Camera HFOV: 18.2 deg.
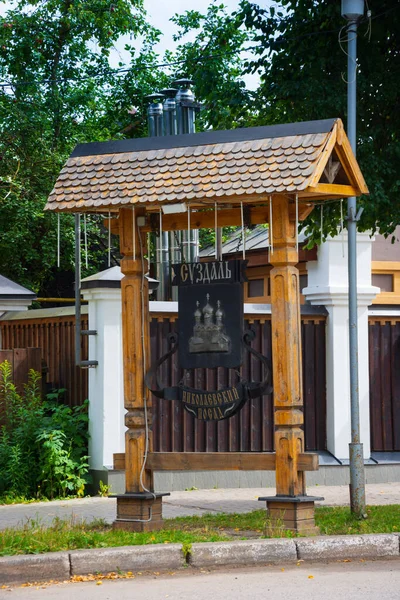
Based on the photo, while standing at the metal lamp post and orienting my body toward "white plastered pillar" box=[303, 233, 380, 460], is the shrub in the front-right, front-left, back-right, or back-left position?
front-left

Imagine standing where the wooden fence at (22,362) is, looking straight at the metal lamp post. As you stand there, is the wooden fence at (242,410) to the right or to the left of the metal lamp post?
left

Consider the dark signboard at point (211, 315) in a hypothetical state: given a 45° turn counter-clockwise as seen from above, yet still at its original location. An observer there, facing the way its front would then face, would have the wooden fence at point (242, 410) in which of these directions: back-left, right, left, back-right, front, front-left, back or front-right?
back-left

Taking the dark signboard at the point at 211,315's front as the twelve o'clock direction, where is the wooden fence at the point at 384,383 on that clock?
The wooden fence is roughly at 7 o'clock from the dark signboard.

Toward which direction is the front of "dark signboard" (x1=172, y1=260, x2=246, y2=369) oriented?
toward the camera

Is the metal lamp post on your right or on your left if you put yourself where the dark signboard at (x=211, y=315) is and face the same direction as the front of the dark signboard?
on your left

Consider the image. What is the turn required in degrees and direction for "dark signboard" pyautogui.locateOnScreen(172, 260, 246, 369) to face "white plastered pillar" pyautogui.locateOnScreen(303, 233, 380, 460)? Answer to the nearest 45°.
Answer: approximately 180°

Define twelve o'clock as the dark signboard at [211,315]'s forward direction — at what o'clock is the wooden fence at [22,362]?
The wooden fence is roughly at 5 o'clock from the dark signboard.

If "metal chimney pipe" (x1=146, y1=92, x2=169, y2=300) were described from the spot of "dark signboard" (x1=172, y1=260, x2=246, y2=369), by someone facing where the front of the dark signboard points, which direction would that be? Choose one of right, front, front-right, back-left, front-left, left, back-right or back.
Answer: back
